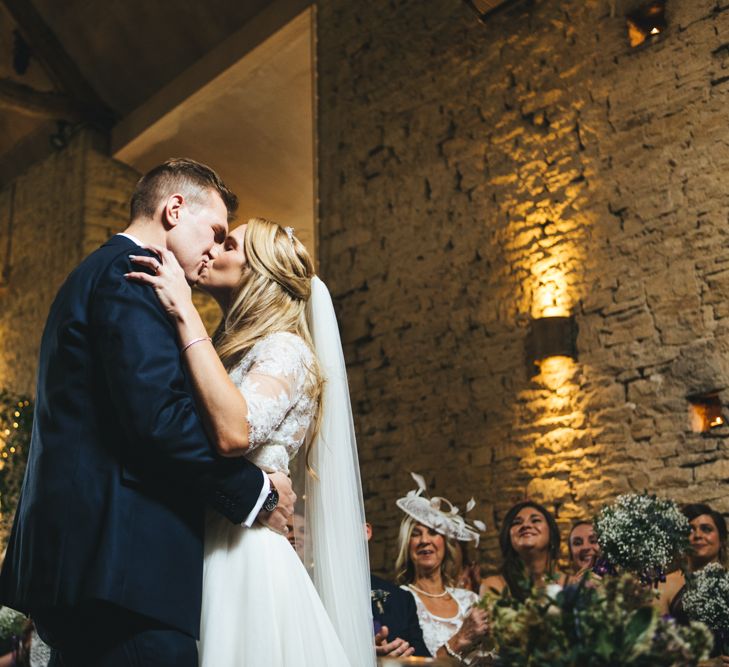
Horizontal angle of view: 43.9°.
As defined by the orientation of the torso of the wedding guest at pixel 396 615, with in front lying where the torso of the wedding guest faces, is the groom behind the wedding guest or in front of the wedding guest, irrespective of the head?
in front

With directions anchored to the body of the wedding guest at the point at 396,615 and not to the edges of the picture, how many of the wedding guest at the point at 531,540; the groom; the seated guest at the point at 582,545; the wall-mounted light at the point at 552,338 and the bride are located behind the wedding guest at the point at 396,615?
3

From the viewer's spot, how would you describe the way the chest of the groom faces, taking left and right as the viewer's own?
facing to the right of the viewer

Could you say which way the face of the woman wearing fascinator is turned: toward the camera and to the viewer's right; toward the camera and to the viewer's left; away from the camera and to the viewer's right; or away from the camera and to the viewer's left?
toward the camera and to the viewer's left

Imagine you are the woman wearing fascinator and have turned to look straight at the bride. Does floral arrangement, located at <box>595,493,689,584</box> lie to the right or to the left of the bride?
left

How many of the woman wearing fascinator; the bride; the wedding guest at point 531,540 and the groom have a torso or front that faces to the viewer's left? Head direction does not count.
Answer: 1

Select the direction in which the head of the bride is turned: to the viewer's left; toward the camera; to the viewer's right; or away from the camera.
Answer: to the viewer's left

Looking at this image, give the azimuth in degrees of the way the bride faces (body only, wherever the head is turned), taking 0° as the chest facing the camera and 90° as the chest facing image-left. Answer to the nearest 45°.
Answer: approximately 90°

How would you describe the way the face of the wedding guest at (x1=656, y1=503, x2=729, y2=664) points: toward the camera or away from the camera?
toward the camera

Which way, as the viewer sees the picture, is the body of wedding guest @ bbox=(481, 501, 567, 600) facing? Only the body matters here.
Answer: toward the camera

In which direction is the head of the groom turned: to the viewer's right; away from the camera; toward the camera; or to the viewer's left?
to the viewer's right

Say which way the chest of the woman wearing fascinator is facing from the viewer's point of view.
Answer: toward the camera

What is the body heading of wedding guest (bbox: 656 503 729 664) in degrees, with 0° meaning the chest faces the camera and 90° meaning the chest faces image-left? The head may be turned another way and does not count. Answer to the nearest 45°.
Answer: approximately 45°

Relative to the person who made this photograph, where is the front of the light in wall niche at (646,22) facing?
facing the viewer and to the left of the viewer
